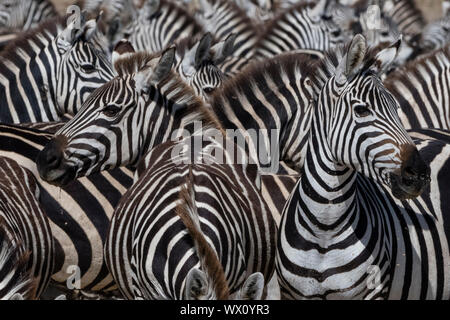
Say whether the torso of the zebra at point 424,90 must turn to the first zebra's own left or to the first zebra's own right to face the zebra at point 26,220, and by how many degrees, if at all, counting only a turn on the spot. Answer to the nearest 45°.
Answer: approximately 135° to the first zebra's own right

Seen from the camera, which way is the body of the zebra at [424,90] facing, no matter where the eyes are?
to the viewer's right

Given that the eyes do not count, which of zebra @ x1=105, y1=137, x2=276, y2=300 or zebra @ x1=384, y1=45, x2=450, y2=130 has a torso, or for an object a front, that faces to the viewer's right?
zebra @ x1=384, y1=45, x2=450, y2=130
